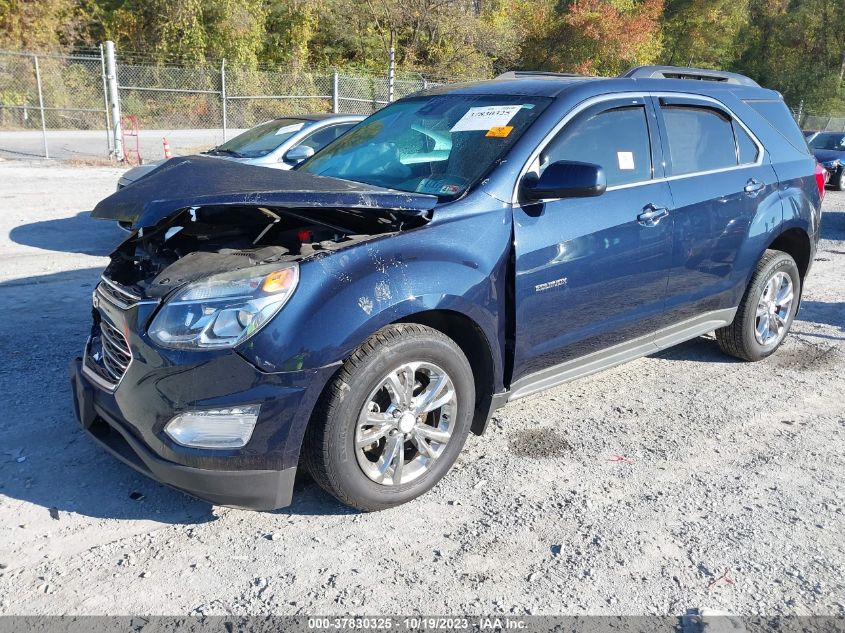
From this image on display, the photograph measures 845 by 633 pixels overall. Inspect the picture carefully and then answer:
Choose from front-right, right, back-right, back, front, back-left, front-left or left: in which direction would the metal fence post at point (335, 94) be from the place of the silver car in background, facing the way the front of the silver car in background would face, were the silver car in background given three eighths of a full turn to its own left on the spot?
left

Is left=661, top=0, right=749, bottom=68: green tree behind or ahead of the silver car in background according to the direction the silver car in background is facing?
behind

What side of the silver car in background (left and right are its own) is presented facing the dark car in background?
back

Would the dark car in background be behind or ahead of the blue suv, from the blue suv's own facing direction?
behind

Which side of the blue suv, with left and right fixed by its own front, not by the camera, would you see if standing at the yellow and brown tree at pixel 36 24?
right

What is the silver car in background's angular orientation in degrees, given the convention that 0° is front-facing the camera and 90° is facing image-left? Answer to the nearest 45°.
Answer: approximately 45°

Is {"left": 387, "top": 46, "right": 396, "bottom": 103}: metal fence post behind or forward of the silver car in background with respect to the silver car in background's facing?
behind

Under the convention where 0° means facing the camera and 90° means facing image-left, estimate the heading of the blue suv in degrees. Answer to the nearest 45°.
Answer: approximately 45°

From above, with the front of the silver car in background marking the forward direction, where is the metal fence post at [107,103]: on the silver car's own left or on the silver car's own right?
on the silver car's own right

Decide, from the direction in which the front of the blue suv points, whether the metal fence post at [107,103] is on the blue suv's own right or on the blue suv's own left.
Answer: on the blue suv's own right

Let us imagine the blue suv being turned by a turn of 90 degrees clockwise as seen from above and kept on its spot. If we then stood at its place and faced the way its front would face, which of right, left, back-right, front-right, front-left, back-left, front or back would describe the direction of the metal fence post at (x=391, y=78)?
front-right

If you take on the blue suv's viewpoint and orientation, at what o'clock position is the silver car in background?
The silver car in background is roughly at 4 o'clock from the blue suv.
